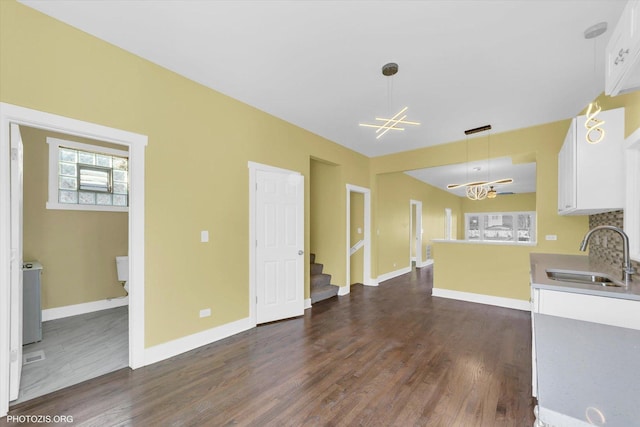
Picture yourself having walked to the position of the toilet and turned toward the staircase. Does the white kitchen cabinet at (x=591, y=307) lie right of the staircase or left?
right

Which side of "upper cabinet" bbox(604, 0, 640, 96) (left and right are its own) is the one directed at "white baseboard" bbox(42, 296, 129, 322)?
front

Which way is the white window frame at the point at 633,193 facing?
to the viewer's left

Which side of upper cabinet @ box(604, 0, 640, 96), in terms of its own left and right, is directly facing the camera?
left

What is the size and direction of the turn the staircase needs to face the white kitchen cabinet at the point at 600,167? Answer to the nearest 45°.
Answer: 0° — it already faces it

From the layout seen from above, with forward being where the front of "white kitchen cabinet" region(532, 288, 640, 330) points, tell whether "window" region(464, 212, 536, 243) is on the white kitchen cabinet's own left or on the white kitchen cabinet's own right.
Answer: on the white kitchen cabinet's own right

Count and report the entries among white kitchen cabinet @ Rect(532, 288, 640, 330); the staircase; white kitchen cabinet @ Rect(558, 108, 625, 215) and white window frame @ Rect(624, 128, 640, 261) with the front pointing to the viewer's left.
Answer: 3

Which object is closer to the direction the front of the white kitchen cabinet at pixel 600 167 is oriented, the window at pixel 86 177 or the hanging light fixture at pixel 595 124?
the window

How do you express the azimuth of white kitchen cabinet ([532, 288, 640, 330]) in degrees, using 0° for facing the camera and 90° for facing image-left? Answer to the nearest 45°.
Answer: approximately 90°

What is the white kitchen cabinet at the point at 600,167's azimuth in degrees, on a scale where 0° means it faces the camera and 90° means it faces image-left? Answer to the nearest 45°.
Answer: approximately 90°

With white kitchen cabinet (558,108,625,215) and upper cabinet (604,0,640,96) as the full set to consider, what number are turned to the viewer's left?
2

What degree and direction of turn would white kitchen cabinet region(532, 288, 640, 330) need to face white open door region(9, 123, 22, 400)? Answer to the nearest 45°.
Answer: approximately 45° to its left

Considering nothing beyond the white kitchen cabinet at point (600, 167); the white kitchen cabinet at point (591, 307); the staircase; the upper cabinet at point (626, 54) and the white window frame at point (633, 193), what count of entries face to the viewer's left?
4

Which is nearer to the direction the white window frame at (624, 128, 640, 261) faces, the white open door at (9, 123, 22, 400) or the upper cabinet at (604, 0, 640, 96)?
the white open door

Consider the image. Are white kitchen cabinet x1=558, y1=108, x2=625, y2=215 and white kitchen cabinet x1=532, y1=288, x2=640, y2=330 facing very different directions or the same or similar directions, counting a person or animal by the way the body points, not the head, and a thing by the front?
same or similar directions
